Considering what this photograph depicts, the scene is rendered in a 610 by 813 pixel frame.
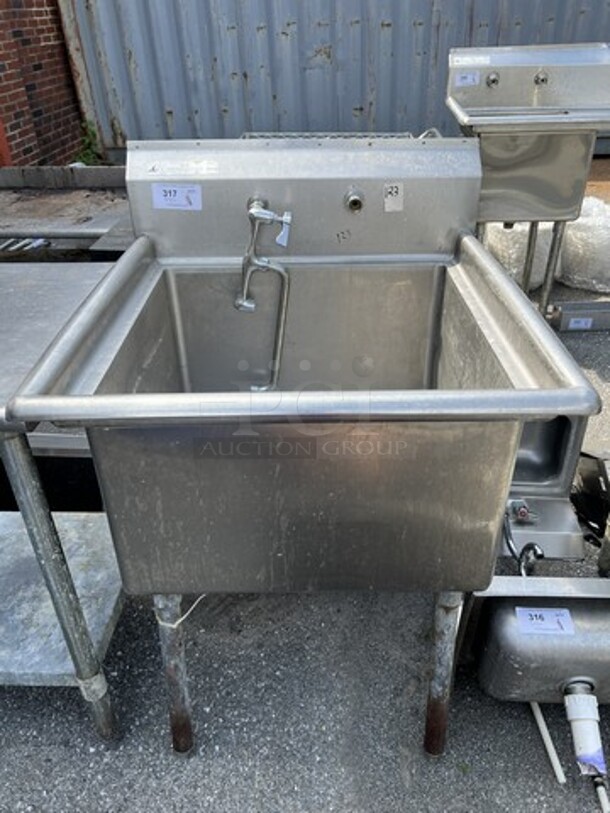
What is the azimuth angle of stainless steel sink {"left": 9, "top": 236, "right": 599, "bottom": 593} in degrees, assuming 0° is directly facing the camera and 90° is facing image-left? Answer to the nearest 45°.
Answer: approximately 0°

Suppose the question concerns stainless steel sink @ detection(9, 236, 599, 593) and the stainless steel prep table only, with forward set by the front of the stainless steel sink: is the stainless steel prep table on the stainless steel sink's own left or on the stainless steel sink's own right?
on the stainless steel sink's own right

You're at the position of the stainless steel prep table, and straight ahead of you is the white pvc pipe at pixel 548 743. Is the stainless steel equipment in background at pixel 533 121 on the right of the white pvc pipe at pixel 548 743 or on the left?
left

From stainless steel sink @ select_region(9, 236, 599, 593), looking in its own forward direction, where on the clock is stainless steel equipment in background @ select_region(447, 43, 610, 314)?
The stainless steel equipment in background is roughly at 7 o'clock from the stainless steel sink.
